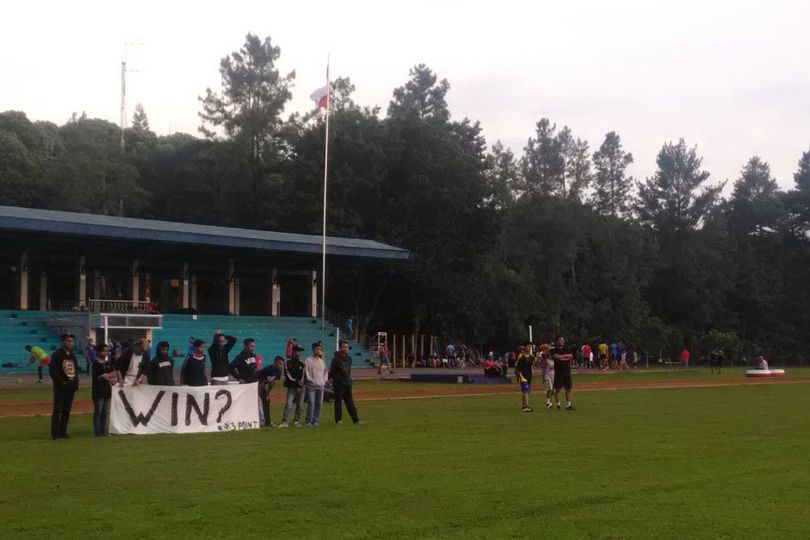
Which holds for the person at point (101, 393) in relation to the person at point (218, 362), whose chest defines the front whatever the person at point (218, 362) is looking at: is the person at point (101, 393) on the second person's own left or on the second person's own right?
on the second person's own right

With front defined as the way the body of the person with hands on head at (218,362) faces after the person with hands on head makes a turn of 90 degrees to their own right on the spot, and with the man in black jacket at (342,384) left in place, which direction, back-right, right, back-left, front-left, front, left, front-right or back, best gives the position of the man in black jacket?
back

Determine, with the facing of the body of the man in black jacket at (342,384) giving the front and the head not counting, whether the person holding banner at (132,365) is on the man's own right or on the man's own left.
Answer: on the man's own right

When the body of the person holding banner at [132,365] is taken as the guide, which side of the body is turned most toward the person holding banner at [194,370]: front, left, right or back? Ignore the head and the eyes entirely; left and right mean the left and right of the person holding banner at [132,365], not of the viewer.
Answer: left

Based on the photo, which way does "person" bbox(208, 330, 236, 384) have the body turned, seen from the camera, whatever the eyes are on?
toward the camera

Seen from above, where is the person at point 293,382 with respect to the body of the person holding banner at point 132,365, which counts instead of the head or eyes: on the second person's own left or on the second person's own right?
on the second person's own left

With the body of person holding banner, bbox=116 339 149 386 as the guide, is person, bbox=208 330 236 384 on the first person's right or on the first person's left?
on the first person's left

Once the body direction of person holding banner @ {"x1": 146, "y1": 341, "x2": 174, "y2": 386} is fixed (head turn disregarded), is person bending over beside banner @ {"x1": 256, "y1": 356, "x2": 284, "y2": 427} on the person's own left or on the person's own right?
on the person's own left

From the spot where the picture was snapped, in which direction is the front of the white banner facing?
facing the viewer

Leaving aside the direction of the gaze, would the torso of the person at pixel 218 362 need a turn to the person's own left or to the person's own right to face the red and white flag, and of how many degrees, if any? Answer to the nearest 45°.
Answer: approximately 180°

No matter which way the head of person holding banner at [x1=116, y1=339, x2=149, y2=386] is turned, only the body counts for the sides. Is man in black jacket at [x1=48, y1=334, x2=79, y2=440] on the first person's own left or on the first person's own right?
on the first person's own right
